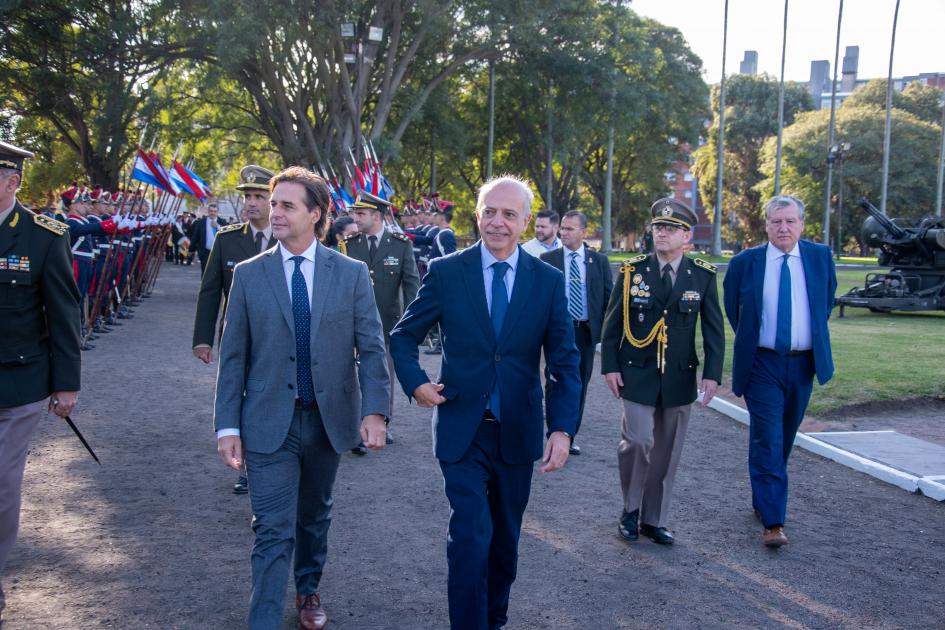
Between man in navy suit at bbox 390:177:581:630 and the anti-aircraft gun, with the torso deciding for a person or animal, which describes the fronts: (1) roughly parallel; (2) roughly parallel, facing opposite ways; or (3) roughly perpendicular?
roughly perpendicular

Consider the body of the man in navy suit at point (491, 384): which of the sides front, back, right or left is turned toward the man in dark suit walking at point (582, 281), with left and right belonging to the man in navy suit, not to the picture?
back

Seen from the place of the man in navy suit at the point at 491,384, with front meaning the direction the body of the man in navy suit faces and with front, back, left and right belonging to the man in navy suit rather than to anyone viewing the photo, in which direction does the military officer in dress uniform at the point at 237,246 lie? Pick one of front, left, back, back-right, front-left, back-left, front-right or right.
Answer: back-right

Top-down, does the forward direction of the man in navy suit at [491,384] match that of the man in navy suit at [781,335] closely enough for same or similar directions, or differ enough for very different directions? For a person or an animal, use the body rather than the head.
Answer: same or similar directions

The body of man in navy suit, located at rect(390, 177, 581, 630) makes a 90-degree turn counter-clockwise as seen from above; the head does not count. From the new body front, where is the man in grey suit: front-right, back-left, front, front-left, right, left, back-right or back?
back

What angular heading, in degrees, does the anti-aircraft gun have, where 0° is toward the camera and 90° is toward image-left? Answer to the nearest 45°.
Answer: approximately 90°

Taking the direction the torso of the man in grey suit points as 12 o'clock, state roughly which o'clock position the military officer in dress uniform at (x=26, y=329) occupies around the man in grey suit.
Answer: The military officer in dress uniform is roughly at 4 o'clock from the man in grey suit.

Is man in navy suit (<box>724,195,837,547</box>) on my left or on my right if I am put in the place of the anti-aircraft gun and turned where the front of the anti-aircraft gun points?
on my left

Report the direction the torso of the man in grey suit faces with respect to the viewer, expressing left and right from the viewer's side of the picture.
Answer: facing the viewer

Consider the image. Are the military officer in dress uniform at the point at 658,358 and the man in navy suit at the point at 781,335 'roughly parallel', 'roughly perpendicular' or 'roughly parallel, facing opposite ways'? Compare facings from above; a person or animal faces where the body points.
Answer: roughly parallel
